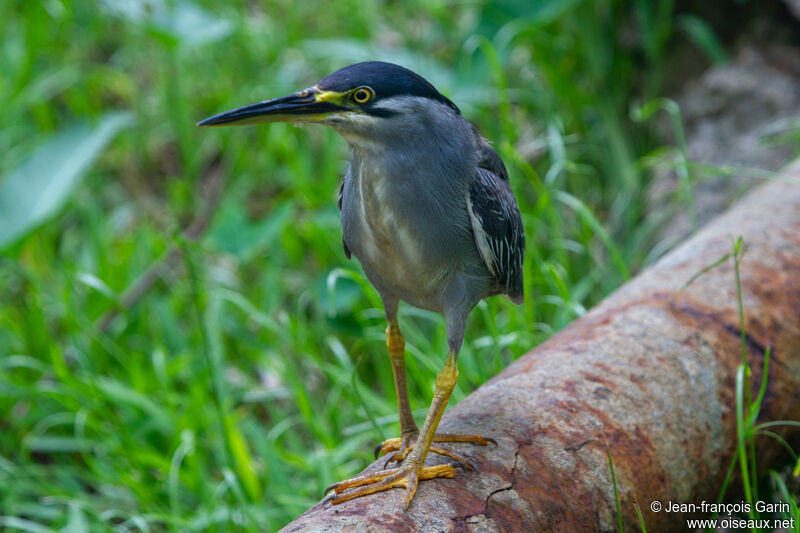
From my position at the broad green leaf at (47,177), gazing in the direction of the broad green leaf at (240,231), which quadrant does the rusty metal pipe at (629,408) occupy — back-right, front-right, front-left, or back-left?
front-right

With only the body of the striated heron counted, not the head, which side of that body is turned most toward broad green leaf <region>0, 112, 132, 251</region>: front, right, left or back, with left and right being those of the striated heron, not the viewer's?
right

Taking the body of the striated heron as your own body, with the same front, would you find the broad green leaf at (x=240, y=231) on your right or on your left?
on your right

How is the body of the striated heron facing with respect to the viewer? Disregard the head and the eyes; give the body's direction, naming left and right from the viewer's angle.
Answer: facing the viewer and to the left of the viewer

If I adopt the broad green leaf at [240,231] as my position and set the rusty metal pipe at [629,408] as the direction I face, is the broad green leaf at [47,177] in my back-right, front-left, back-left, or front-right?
back-right
